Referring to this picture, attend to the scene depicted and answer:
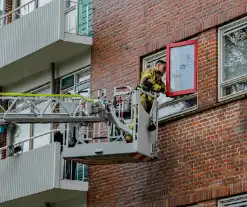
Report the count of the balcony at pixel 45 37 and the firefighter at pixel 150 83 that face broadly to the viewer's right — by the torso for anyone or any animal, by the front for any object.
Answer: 1

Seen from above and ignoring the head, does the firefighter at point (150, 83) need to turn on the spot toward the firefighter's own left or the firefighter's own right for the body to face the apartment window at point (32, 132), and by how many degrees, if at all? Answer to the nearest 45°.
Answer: approximately 135° to the firefighter's own left

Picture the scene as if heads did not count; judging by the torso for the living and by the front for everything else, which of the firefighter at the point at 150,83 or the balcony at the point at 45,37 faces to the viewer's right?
the firefighter

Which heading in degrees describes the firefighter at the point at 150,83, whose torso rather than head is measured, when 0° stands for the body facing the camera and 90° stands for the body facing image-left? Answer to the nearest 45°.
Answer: approximately 270°

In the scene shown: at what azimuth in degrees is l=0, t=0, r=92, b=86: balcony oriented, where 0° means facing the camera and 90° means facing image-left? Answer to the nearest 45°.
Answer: approximately 45°

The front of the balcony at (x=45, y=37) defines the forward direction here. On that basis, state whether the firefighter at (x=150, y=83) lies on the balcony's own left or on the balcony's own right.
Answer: on the balcony's own left

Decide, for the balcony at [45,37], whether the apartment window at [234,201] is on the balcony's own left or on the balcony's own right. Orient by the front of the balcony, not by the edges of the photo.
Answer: on the balcony's own left
